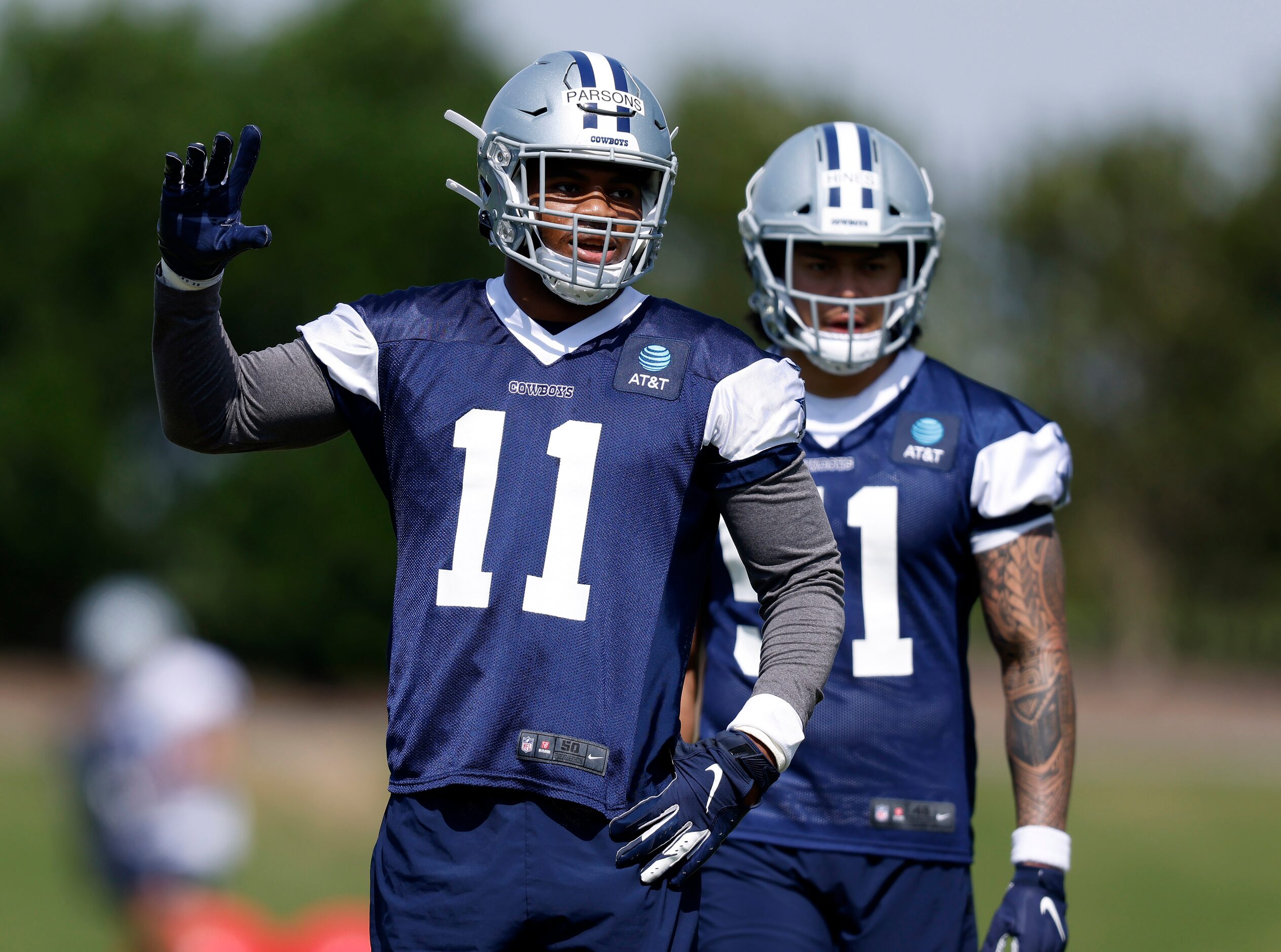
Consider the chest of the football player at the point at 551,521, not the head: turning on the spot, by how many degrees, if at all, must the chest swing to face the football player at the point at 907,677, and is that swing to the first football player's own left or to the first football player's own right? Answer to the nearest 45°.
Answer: approximately 135° to the first football player's own left

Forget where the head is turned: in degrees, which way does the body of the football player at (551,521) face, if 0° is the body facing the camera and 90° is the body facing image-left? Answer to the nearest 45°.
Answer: approximately 0°

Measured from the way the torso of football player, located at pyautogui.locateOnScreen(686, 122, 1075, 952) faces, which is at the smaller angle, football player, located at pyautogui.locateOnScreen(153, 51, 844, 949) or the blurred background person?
the football player

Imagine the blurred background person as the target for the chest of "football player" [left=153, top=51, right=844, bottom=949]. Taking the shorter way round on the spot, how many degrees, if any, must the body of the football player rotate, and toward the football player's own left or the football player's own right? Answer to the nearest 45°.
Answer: approximately 180°

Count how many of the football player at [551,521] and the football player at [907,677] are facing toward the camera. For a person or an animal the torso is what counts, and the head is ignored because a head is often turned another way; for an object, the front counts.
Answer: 2

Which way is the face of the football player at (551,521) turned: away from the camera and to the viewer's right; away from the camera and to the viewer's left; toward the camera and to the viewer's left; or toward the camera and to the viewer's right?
toward the camera and to the viewer's right

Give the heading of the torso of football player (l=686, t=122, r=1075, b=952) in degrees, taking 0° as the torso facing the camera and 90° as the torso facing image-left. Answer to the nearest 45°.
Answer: approximately 0°

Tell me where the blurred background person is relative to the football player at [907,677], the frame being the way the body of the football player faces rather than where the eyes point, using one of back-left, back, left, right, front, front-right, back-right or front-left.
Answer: back-right

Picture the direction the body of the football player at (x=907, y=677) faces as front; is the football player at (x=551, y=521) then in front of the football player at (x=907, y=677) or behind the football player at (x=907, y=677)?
in front
